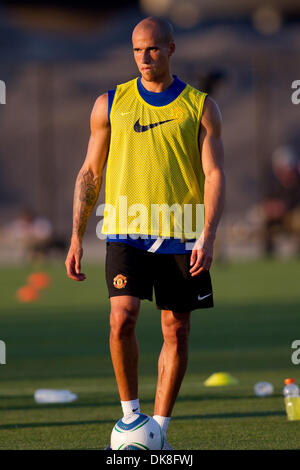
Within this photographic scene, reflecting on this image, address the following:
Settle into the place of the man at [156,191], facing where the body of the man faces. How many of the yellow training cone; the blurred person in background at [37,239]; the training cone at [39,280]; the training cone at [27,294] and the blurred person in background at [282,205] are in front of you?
0

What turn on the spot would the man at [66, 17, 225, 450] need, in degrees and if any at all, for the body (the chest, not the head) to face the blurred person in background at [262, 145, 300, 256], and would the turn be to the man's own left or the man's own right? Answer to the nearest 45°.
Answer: approximately 180°

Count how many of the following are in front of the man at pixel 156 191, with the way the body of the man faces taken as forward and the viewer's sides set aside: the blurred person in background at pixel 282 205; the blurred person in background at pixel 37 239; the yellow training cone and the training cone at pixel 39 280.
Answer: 0

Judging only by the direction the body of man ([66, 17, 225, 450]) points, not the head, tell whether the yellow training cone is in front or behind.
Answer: behind

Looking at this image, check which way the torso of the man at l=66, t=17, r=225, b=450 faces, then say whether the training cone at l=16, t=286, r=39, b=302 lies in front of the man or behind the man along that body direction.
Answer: behind

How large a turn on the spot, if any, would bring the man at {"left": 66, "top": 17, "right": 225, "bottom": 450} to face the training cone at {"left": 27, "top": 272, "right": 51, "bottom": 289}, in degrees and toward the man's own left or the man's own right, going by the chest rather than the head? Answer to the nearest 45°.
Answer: approximately 180°

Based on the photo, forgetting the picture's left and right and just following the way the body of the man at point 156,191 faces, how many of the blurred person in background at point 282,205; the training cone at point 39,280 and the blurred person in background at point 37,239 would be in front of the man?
0

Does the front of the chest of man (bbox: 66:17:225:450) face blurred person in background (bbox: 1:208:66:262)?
no

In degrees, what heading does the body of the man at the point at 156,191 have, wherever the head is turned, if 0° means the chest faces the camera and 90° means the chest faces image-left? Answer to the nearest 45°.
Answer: approximately 0°
